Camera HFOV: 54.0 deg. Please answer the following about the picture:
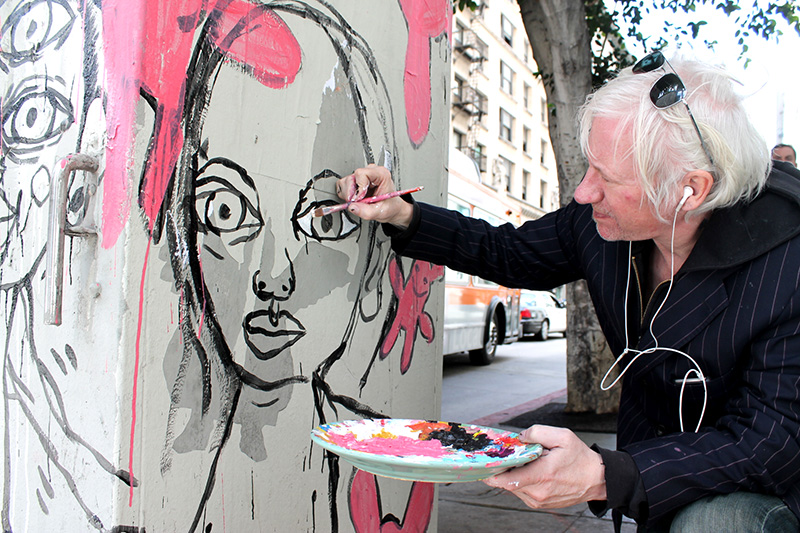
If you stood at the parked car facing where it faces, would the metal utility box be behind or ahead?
behind

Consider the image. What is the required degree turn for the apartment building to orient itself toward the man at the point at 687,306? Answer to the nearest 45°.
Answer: approximately 45° to its right

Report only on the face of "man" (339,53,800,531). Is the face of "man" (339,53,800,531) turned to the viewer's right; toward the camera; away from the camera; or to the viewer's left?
to the viewer's left

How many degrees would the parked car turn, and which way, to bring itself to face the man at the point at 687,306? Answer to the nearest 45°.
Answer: approximately 135° to its right

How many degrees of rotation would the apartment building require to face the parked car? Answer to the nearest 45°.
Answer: approximately 45° to its right

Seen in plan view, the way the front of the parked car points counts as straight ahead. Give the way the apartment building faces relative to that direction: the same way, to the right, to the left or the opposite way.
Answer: to the right

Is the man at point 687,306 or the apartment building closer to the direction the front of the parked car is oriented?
the apartment building

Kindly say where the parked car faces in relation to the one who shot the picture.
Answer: facing away from the viewer and to the right of the viewer
